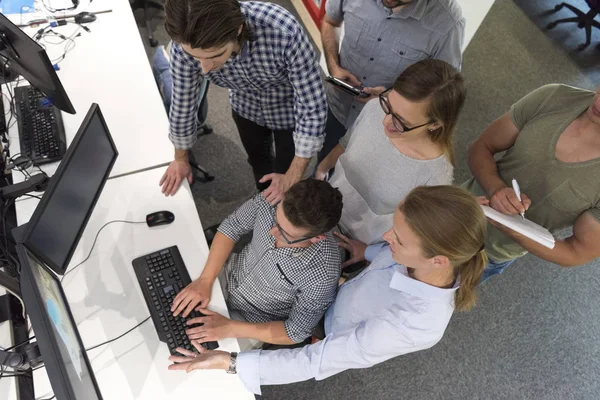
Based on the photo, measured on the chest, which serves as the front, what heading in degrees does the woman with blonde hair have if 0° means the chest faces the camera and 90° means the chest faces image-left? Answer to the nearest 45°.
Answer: approximately 90°

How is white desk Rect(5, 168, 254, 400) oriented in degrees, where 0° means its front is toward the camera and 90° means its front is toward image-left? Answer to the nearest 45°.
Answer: approximately 270°

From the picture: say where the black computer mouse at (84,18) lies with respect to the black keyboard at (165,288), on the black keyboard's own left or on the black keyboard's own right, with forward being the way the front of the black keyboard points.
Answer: on the black keyboard's own left

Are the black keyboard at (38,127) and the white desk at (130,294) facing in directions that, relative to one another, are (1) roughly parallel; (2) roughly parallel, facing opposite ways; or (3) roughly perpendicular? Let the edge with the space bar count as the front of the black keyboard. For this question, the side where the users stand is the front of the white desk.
roughly parallel

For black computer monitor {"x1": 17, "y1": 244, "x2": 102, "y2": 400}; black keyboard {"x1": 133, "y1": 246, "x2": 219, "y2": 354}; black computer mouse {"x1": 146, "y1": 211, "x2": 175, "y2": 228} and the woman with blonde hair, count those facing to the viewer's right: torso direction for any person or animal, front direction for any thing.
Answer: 2

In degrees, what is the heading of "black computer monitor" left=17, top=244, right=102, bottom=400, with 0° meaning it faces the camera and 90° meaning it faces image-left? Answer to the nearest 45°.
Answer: approximately 270°

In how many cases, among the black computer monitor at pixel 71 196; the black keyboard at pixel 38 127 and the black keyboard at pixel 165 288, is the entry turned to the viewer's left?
0

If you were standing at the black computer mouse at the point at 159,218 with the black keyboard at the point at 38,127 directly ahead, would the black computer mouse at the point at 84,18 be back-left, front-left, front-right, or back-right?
front-right

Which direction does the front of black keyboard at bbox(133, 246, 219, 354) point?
to the viewer's right

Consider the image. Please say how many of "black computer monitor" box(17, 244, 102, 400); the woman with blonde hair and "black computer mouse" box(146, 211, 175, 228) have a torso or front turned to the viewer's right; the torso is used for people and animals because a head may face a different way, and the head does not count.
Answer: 1

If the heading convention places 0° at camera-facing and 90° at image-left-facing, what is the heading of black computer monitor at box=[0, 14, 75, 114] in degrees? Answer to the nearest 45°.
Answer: approximately 225°

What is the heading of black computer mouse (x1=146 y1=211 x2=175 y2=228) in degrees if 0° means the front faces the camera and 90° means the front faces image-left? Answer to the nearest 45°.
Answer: approximately 90°
